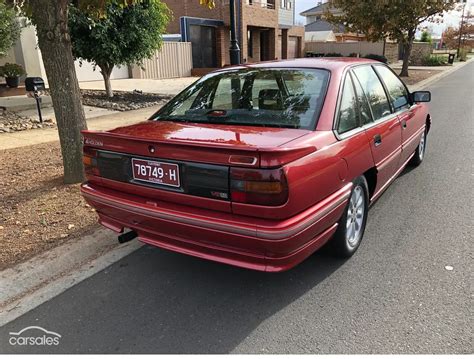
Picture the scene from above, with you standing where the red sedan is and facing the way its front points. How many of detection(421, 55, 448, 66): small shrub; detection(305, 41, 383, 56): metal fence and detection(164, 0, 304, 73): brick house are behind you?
0

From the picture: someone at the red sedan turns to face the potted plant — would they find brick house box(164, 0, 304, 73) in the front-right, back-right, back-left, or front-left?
front-right

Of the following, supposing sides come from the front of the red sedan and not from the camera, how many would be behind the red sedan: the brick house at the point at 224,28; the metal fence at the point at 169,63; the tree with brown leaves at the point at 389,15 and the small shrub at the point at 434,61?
0

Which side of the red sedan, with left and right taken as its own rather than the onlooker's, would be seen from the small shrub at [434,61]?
front

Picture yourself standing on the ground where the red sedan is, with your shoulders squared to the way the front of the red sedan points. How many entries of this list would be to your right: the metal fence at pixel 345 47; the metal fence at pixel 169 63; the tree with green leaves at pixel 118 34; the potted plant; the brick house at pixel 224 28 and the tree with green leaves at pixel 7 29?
0

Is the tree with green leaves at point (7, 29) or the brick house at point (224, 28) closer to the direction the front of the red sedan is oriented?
the brick house

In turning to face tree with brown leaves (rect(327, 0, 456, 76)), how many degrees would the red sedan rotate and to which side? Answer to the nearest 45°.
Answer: approximately 45° to its left

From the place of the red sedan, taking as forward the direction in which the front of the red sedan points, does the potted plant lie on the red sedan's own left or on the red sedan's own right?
on the red sedan's own left

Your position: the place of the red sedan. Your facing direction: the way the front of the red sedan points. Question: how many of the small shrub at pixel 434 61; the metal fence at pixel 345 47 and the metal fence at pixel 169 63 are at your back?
0

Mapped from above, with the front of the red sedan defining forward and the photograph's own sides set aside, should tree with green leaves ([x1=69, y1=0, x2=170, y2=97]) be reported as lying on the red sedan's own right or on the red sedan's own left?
on the red sedan's own left

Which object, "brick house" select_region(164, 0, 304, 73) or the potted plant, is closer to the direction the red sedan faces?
the brick house

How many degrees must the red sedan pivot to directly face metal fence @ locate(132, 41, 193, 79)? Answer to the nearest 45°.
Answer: approximately 45° to its left

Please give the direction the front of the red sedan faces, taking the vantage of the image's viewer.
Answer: facing away from the viewer and to the right of the viewer

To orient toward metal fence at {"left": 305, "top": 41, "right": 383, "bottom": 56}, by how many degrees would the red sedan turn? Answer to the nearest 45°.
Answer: approximately 45° to its left

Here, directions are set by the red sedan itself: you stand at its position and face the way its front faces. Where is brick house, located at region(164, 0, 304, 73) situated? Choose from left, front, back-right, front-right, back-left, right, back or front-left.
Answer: front-left

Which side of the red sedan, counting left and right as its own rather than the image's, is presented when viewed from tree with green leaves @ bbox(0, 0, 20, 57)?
left
